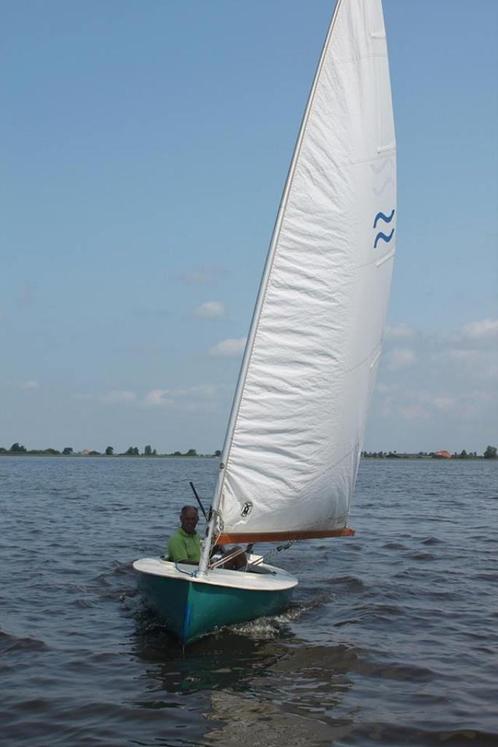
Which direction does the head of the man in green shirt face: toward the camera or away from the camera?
toward the camera

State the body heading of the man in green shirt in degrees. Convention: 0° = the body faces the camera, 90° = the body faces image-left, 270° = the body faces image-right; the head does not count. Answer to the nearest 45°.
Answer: approximately 315°

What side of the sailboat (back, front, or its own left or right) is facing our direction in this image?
front
